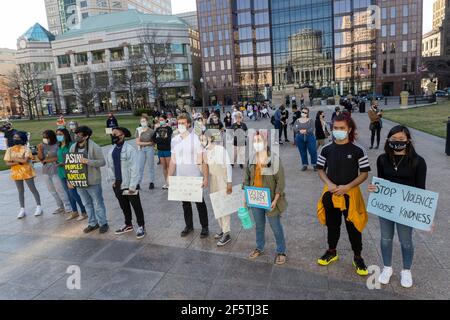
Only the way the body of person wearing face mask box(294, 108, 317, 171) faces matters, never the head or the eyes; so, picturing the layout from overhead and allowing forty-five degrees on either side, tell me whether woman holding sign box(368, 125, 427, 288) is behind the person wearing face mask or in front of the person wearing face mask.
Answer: in front

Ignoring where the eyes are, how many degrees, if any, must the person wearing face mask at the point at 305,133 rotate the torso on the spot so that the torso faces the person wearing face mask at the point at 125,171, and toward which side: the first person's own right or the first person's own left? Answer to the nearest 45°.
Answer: approximately 45° to the first person's own right

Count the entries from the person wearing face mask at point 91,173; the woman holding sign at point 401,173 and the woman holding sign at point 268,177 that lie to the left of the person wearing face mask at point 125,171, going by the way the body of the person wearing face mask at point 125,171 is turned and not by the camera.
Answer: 2

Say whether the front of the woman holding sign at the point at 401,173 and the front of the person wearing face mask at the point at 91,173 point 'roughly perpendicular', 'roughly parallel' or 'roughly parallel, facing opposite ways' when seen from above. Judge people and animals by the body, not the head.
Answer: roughly parallel

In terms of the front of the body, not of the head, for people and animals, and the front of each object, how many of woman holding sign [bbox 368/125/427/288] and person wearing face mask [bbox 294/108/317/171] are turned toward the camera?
2

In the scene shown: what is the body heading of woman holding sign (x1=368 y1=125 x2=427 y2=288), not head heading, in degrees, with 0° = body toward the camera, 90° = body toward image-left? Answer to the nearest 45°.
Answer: approximately 0°

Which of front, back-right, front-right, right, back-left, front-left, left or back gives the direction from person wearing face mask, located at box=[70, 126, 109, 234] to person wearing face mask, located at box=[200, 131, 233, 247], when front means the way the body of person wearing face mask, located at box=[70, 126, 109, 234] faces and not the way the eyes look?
left

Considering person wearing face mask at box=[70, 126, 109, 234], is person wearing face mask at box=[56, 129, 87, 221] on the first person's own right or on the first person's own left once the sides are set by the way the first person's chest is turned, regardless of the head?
on the first person's own right

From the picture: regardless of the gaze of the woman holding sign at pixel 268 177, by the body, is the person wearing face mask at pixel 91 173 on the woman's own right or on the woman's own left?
on the woman's own right

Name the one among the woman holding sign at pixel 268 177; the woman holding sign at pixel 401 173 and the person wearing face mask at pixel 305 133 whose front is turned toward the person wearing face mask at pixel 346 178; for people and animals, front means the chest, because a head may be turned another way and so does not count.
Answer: the person wearing face mask at pixel 305 133

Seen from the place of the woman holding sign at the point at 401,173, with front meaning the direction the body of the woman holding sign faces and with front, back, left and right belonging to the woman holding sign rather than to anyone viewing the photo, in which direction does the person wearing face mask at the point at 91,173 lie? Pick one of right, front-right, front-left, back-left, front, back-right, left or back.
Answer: right

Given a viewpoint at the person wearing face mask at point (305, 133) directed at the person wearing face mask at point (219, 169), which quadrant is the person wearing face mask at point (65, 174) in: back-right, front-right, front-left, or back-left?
front-right

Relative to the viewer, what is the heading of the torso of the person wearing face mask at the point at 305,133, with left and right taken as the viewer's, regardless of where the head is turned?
facing the viewer

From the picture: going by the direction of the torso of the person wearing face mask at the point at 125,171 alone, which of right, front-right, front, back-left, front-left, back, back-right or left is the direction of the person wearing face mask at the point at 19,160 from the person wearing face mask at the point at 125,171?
right

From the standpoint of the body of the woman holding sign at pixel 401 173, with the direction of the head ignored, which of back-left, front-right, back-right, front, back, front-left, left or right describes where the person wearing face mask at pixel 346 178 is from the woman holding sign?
right
